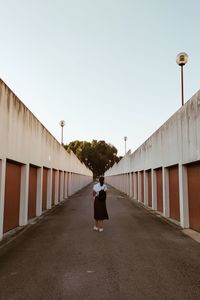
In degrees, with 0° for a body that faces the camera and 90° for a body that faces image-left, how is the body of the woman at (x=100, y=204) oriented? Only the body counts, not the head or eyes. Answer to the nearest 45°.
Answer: approximately 180°
